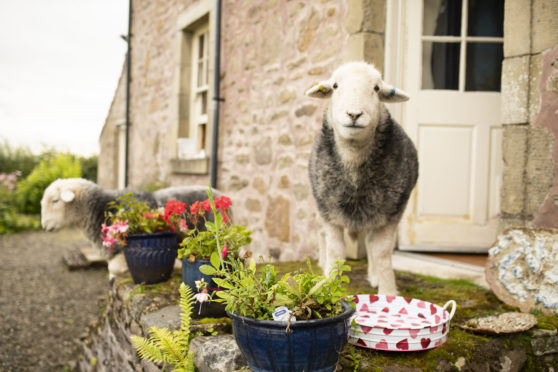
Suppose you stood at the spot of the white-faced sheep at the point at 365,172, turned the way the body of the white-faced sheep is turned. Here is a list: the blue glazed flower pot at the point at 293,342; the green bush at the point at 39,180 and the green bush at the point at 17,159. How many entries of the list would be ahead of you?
1

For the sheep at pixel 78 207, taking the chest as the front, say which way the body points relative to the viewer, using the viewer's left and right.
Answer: facing to the left of the viewer

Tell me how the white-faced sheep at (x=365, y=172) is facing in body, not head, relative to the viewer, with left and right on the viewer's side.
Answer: facing the viewer

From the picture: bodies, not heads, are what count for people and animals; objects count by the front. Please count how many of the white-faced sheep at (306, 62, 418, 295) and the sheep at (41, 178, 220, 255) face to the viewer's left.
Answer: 1

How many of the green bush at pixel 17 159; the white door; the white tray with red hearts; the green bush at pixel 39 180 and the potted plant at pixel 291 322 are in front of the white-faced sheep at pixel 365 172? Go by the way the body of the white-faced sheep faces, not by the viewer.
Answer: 2

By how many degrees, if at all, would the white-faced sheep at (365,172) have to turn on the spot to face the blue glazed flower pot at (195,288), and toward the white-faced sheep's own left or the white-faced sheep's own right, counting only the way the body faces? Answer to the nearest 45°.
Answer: approximately 90° to the white-faced sheep's own right

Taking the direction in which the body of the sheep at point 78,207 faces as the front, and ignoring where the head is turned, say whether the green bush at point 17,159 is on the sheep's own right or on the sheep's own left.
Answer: on the sheep's own right

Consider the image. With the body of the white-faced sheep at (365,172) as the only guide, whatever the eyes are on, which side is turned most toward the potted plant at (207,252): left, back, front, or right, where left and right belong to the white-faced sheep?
right

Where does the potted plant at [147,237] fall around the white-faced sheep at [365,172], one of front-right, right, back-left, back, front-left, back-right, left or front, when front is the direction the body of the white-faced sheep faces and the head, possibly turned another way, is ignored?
right

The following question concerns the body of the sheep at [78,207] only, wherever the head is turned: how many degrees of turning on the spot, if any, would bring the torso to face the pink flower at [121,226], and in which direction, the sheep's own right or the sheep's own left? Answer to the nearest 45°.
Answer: approximately 135° to the sheep's own left

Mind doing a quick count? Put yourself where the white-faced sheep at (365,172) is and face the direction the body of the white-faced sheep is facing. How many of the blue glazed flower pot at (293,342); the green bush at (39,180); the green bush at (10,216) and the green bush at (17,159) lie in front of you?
1

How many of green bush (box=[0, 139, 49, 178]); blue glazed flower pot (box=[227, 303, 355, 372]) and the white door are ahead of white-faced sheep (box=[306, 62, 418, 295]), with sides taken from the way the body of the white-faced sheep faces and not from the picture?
1

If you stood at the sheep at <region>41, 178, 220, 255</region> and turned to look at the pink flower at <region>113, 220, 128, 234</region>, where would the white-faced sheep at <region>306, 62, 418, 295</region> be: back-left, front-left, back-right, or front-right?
front-left

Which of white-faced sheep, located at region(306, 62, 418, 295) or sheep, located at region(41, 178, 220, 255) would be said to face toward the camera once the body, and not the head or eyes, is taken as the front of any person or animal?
the white-faced sheep

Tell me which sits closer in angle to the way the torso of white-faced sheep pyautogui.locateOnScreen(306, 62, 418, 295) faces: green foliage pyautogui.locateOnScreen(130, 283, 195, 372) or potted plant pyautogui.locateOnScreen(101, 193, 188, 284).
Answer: the green foliage
